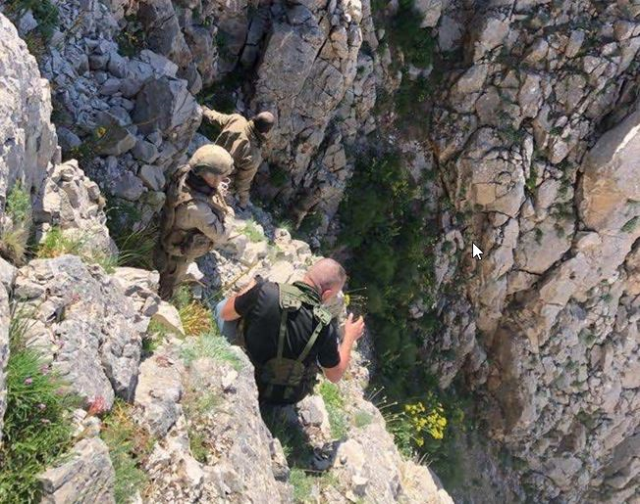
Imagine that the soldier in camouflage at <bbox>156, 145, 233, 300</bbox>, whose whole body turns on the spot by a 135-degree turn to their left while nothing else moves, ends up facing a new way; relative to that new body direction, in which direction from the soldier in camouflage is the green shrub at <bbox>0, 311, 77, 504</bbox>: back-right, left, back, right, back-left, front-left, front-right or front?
back-left

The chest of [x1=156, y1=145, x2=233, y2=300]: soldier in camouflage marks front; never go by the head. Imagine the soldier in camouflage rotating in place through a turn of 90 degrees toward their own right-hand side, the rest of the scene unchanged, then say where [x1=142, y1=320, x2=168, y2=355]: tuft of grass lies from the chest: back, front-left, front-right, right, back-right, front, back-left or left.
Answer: front

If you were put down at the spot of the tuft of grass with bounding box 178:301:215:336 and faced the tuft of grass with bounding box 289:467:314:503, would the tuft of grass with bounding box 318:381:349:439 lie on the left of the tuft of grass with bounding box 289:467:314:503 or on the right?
left

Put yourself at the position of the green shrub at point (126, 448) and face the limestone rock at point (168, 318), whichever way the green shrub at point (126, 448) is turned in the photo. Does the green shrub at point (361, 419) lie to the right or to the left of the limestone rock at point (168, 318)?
right

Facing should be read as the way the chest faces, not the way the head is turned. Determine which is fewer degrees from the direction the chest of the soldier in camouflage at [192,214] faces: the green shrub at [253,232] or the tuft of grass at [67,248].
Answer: the green shrub

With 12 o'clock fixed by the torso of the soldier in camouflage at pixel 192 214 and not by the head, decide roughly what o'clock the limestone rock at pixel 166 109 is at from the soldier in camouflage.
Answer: The limestone rock is roughly at 8 o'clock from the soldier in camouflage.

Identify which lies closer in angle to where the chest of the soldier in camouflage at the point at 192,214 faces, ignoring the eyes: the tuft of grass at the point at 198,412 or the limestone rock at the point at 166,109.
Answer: the tuft of grass

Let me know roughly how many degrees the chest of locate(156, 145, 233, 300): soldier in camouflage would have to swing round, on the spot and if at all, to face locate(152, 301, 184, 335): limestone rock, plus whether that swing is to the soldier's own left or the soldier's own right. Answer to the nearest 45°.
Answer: approximately 90° to the soldier's own right

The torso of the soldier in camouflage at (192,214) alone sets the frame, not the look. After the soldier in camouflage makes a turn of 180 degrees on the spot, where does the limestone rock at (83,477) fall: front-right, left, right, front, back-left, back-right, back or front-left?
left

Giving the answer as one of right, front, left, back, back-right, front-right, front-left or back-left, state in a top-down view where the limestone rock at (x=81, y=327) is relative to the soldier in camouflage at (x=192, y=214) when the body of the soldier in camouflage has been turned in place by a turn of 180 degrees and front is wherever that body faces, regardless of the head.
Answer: left

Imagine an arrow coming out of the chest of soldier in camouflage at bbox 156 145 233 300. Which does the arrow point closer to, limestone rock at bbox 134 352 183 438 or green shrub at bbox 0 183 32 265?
the limestone rock

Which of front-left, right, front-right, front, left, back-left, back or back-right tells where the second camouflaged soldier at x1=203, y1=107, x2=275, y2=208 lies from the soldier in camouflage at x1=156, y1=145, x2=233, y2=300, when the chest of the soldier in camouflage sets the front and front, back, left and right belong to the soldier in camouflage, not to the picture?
left

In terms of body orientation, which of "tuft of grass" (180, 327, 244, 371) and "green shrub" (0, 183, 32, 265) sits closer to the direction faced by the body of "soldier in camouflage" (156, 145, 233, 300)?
the tuft of grass

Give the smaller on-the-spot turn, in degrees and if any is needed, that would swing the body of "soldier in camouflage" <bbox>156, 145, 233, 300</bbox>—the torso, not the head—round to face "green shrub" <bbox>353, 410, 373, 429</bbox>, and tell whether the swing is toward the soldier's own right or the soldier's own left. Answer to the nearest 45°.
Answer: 0° — they already face it

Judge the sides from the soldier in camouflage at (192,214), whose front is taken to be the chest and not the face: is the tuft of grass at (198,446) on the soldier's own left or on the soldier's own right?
on the soldier's own right

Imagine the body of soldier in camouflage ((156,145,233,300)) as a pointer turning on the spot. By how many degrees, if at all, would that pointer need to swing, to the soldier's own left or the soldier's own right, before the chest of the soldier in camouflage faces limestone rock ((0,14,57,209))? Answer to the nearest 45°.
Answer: approximately 135° to the soldier's own right

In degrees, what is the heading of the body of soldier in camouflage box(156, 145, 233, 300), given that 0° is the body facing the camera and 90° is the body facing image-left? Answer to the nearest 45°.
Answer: approximately 270°

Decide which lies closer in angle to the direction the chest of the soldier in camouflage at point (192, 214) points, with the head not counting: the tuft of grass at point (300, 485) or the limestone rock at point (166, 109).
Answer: the tuft of grass

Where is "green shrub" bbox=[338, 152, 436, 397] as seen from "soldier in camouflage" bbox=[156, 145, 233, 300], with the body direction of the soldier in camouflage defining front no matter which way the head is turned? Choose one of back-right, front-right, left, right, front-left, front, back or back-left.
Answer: front-left
